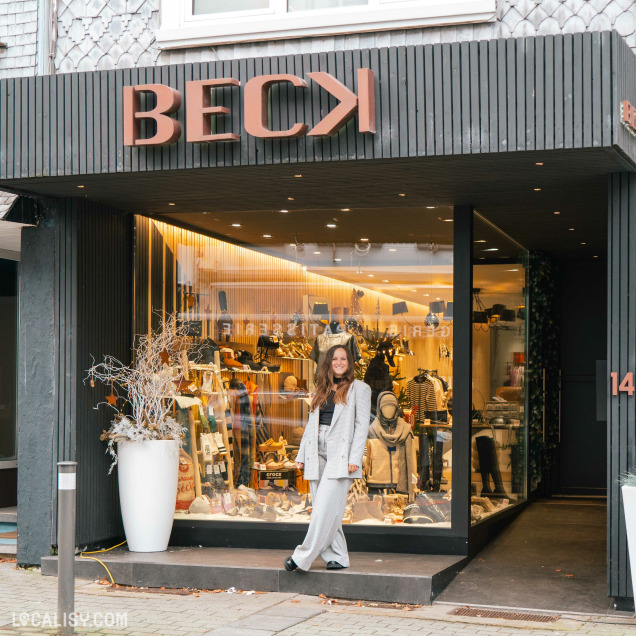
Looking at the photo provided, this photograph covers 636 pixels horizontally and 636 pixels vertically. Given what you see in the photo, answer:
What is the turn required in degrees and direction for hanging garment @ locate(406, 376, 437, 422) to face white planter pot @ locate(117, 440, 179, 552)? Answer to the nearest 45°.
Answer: approximately 90° to its right

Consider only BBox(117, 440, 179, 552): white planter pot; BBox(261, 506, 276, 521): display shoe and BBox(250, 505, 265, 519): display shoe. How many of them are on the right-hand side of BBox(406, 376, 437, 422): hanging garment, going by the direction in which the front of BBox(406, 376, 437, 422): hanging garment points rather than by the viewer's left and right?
3

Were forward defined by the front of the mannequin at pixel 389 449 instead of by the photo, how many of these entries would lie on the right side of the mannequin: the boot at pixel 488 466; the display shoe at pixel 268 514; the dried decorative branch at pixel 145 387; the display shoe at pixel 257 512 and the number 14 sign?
3

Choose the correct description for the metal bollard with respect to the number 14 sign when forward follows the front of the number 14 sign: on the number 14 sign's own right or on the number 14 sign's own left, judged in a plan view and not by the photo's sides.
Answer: on the number 14 sign's own right

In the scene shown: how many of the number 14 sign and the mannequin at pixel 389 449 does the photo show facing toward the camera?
2

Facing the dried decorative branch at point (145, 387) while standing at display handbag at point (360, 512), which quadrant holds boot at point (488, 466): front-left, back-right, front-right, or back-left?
back-right

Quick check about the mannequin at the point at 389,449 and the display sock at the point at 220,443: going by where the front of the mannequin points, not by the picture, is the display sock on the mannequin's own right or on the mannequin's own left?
on the mannequin's own right

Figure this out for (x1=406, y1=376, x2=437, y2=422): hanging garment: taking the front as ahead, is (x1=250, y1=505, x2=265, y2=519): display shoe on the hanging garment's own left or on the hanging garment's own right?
on the hanging garment's own right

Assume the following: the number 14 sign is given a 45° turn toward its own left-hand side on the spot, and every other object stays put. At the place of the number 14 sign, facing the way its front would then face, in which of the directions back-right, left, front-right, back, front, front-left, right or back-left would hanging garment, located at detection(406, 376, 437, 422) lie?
back
